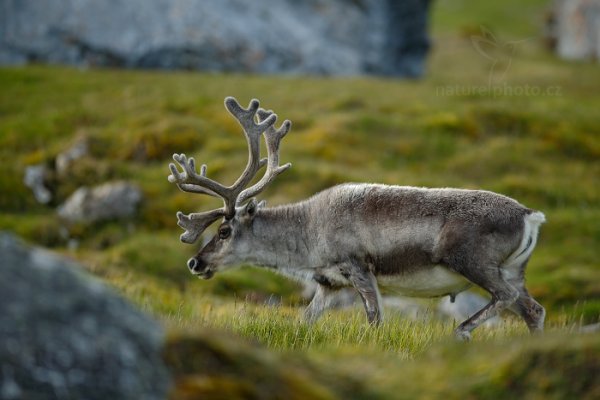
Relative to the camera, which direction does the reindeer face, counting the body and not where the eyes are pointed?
to the viewer's left

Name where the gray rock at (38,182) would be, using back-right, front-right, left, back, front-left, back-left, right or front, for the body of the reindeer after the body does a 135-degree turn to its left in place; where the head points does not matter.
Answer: back

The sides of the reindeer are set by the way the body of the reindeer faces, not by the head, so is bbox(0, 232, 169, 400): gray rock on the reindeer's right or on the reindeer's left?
on the reindeer's left

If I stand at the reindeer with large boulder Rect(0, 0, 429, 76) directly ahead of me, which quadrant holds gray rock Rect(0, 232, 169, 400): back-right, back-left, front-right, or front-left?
back-left

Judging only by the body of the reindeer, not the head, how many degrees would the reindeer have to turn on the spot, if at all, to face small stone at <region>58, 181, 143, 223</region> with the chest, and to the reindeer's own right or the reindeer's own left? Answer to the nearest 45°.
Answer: approximately 45° to the reindeer's own right

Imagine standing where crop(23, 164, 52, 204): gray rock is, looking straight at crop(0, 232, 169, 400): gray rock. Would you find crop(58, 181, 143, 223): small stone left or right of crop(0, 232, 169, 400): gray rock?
left

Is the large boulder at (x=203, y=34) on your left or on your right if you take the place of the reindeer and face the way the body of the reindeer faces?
on your right
